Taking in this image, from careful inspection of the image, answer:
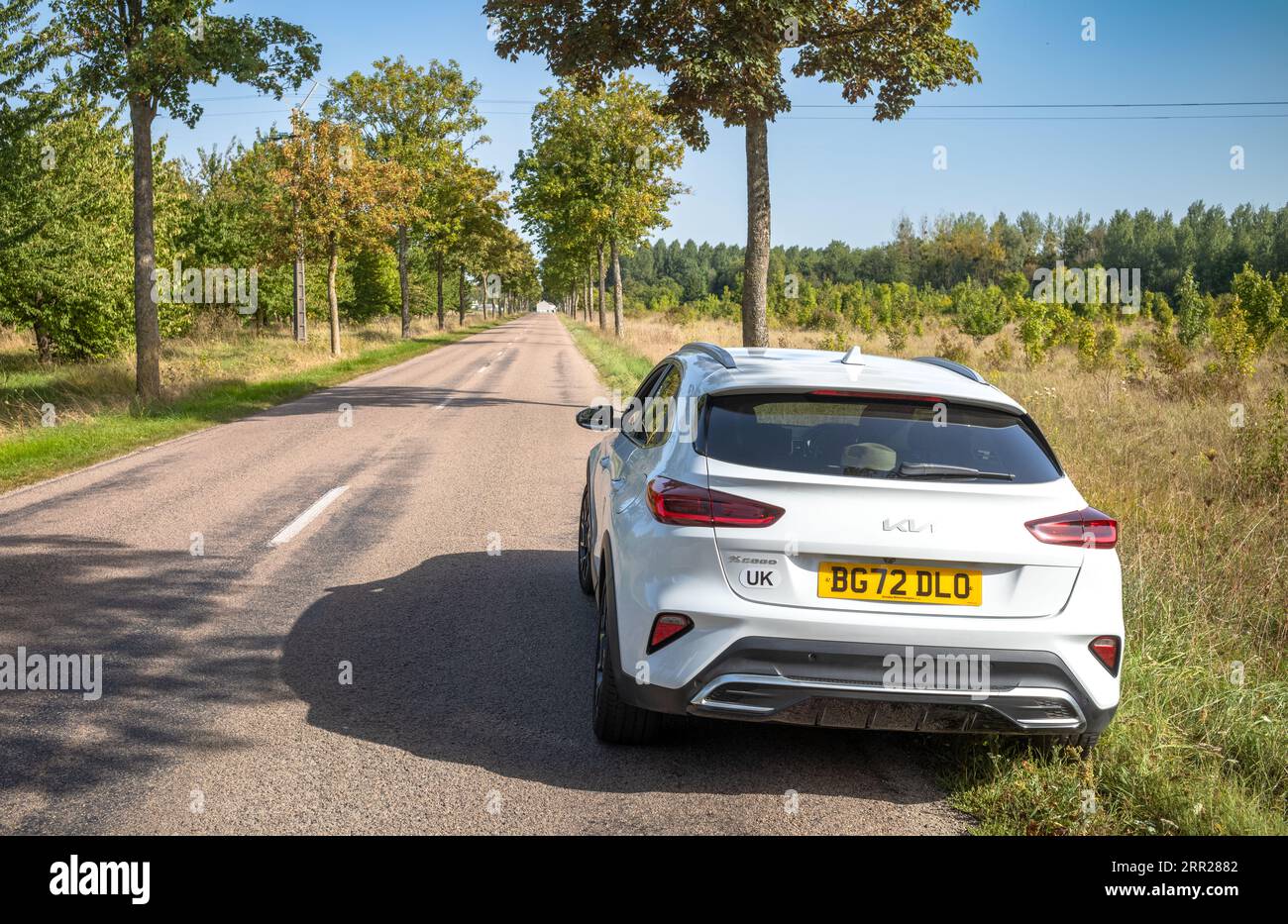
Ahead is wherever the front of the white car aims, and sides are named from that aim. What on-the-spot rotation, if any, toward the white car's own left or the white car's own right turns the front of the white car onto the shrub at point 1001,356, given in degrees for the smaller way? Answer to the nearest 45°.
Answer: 0° — it already faces it

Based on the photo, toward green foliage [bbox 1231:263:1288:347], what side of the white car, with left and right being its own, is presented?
front

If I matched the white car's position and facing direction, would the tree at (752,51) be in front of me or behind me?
in front

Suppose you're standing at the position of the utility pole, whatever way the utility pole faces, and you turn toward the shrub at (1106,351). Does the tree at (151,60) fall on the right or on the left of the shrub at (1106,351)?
right

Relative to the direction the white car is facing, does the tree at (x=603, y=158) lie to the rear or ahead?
ahead

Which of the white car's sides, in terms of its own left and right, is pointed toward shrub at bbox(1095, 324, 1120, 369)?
front

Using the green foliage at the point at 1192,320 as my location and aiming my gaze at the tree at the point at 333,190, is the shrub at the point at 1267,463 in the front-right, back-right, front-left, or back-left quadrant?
front-left

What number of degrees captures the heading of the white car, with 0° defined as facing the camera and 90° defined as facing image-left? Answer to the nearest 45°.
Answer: approximately 180°

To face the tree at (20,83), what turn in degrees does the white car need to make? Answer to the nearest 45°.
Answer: approximately 45° to its left
